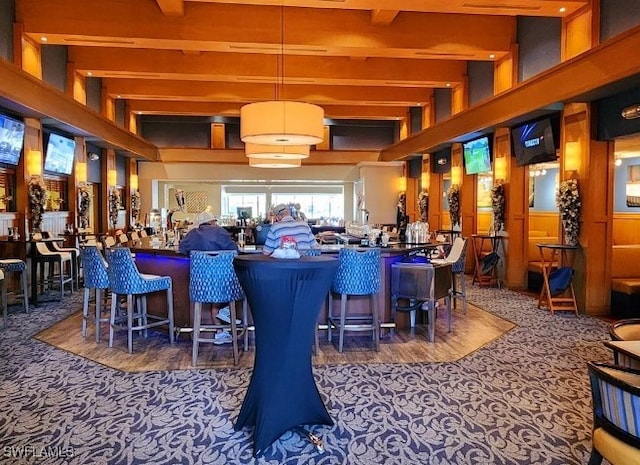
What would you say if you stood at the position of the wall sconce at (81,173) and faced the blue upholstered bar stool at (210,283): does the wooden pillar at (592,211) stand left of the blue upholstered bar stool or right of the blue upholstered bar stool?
left

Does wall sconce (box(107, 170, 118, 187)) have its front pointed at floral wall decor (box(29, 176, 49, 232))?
no

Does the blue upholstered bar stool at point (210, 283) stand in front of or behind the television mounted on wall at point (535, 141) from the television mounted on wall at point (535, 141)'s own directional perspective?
in front

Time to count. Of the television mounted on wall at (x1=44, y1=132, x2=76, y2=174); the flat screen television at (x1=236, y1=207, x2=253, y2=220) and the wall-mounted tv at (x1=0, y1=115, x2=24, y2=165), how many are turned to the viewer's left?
0

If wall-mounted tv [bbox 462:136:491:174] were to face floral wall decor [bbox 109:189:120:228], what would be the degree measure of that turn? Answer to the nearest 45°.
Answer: approximately 45° to its right

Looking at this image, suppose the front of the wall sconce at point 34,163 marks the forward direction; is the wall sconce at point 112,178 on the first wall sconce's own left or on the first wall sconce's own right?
on the first wall sconce's own left

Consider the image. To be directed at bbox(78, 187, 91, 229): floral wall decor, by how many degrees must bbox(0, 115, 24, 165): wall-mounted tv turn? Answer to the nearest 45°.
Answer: approximately 90° to its left

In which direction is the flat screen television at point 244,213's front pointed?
toward the camera

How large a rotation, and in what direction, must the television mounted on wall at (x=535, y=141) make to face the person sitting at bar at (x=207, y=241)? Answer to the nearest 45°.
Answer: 0° — it already faces them

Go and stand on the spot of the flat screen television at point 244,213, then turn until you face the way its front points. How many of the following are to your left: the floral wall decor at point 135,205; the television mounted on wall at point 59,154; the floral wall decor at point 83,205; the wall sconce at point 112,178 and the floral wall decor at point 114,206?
0

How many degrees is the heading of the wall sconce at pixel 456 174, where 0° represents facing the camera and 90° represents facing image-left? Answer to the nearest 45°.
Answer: approximately 45°

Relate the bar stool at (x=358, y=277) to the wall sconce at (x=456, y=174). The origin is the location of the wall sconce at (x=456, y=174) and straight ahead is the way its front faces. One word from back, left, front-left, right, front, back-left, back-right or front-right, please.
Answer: front-left

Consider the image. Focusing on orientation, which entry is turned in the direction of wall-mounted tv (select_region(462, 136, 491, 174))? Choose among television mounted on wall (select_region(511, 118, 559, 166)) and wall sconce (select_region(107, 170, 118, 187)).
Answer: the wall sconce

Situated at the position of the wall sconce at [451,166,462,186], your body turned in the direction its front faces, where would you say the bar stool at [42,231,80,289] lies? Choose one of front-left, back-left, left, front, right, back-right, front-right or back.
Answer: front

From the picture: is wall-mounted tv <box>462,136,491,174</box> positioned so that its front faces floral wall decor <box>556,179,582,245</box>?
no

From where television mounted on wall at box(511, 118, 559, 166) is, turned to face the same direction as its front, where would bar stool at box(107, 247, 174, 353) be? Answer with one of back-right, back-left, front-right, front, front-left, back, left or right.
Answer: front

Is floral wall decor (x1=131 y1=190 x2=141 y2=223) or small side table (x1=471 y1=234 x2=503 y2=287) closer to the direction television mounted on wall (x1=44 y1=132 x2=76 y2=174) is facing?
the small side table

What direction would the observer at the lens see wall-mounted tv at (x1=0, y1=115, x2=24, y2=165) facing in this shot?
facing the viewer and to the right of the viewer

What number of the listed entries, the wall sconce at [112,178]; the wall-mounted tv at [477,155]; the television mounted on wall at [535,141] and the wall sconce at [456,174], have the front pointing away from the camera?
0

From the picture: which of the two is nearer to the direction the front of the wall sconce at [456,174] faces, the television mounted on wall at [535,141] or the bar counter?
the bar counter
